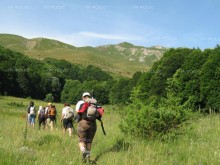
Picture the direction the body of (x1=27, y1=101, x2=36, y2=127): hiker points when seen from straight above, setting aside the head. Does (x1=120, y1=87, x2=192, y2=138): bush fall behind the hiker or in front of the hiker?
behind

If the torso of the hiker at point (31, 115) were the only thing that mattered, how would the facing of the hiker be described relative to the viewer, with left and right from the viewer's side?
facing away from the viewer

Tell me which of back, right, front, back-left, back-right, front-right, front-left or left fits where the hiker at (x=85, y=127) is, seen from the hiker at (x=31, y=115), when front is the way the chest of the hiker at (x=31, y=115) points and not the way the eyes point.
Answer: back
